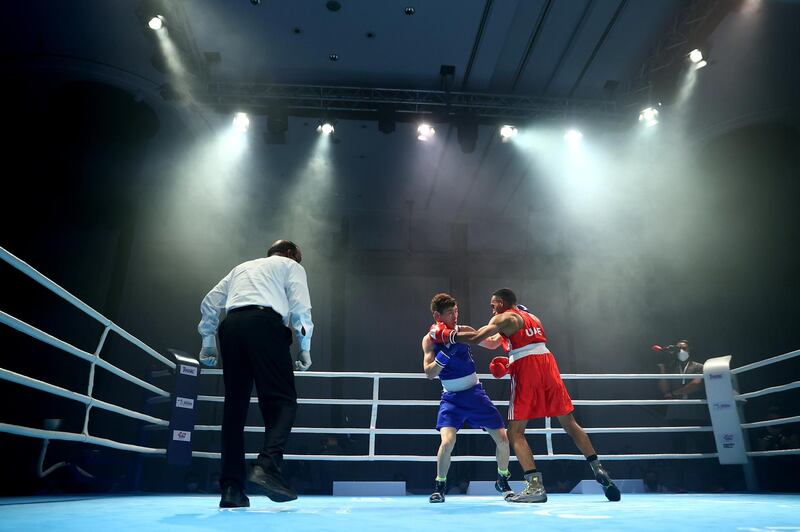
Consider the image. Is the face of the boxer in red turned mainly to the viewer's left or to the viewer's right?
to the viewer's left

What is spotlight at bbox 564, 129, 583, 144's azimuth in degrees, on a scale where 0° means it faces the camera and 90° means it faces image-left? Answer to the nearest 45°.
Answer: approximately 0°

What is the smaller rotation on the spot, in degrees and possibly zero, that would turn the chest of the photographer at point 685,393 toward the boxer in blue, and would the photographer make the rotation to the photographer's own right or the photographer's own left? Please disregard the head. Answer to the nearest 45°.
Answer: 0° — they already face them

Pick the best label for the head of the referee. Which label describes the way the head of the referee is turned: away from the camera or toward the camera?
away from the camera

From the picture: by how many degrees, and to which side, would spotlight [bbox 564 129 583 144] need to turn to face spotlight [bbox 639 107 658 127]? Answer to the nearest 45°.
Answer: approximately 90° to its left

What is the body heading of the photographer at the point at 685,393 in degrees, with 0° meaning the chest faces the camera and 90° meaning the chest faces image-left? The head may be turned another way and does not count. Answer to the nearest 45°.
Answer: approximately 0°
